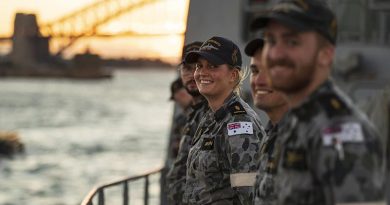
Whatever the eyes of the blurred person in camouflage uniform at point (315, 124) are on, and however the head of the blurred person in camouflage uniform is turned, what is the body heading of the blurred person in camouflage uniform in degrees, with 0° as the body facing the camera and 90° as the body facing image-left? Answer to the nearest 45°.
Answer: approximately 45°

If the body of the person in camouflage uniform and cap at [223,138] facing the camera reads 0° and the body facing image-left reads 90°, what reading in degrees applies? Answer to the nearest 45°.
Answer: approximately 45°

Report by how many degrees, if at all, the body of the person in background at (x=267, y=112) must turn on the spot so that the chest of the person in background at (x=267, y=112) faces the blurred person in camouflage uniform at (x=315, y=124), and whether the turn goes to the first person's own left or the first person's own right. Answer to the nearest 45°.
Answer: approximately 45° to the first person's own left

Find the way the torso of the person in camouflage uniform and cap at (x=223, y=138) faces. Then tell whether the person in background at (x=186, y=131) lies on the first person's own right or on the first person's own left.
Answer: on the first person's own right

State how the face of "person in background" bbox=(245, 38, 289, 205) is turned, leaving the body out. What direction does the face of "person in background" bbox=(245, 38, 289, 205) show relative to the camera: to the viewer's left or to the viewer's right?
to the viewer's left

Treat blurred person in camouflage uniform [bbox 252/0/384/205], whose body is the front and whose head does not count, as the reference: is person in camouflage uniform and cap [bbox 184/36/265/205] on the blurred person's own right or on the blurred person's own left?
on the blurred person's own right

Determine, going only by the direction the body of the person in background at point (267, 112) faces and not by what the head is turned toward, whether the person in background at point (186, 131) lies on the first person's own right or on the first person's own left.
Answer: on the first person's own right
